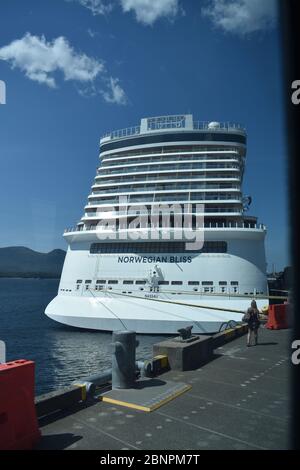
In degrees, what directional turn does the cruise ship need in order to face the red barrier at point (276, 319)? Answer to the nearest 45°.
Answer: approximately 180°

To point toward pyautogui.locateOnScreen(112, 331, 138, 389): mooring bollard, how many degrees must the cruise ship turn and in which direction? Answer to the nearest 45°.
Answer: approximately 180°

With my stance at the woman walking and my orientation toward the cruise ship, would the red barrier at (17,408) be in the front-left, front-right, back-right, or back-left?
back-left

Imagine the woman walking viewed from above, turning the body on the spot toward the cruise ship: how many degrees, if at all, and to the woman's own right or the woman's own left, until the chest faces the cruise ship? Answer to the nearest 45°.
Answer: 0° — they already face it

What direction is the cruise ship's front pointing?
away from the camera

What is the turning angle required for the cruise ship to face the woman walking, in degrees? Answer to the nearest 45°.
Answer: approximately 180°

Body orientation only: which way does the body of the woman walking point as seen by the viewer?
away from the camera
